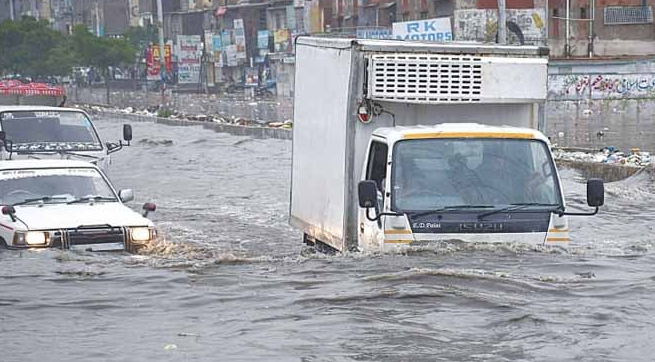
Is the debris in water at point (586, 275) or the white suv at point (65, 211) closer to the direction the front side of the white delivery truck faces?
the debris in water

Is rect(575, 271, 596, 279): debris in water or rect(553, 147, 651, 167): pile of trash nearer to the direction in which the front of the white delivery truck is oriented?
the debris in water

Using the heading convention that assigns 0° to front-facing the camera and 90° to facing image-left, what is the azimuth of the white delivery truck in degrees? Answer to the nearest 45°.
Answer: approximately 0°

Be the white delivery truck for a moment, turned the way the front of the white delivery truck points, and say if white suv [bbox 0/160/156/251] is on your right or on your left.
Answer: on your right

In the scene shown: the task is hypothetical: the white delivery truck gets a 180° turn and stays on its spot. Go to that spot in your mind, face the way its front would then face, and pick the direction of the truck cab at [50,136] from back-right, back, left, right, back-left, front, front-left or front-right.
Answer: front-left

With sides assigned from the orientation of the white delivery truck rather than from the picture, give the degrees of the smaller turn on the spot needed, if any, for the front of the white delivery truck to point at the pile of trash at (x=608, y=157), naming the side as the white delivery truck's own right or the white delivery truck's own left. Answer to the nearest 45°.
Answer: approximately 180°
